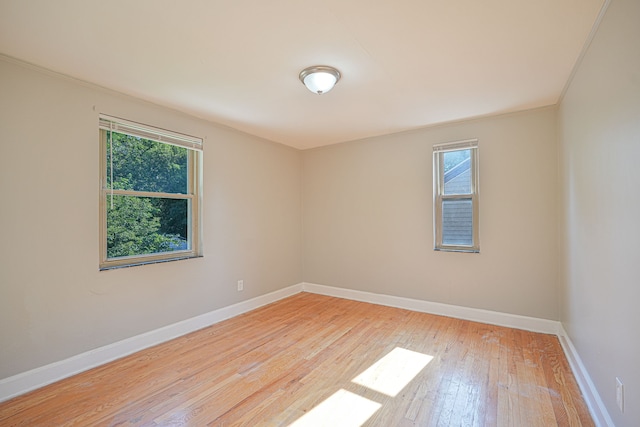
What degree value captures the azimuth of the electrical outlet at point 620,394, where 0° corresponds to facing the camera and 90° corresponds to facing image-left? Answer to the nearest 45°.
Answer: approximately 90°

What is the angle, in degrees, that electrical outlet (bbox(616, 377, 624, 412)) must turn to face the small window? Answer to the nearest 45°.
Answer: approximately 45° to its right
